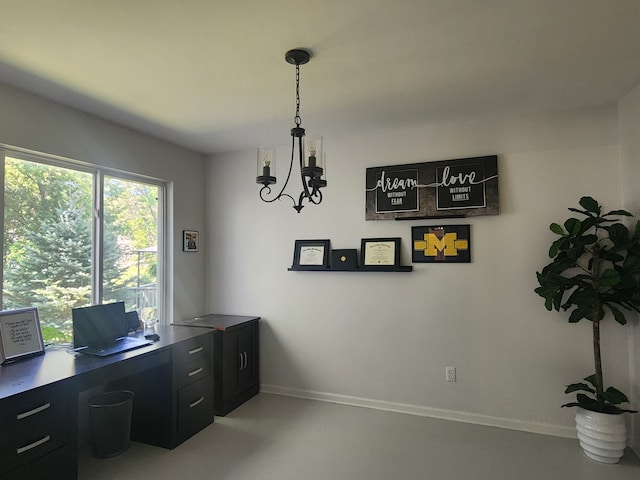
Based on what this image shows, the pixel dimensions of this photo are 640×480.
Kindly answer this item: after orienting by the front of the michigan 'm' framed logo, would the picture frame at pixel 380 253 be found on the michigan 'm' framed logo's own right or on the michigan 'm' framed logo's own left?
on the michigan 'm' framed logo's own right

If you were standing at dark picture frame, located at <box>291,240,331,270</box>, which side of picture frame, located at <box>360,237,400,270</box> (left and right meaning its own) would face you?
right

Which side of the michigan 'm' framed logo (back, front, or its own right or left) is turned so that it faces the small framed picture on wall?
right

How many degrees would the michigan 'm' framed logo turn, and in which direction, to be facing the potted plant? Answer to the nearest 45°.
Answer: approximately 90° to its left

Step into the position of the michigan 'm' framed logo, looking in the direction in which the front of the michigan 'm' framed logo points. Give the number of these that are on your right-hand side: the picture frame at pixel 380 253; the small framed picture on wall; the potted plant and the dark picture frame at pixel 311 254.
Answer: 3

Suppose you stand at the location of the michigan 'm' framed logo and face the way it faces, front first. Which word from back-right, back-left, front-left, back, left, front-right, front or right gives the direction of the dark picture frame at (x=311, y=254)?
right

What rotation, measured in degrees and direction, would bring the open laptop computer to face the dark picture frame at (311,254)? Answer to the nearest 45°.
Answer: approximately 45° to its left

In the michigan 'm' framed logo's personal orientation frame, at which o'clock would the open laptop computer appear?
The open laptop computer is roughly at 2 o'clock from the michigan 'm' framed logo.

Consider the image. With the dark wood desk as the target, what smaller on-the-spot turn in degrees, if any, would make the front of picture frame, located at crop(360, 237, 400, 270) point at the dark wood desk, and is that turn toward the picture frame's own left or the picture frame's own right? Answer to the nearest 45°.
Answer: approximately 45° to the picture frame's own right

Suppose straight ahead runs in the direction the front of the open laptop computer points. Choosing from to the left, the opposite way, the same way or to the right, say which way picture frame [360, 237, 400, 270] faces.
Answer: to the right

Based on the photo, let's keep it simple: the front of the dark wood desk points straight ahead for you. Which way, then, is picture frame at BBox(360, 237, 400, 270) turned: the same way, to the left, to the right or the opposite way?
to the right

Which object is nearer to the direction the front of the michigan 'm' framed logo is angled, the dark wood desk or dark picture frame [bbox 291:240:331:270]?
the dark wood desk

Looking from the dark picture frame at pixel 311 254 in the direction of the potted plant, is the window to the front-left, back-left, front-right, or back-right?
back-right

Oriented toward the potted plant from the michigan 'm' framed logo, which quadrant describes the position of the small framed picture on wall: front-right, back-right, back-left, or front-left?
back-right

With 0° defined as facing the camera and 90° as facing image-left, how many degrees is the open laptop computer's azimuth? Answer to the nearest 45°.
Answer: approximately 315°

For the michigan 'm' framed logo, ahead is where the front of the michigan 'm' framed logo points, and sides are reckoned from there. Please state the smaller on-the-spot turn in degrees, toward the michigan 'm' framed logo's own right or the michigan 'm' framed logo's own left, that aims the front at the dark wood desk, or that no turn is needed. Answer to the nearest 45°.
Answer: approximately 45° to the michigan 'm' framed logo's own right

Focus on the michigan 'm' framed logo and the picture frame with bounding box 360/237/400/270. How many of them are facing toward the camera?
2
